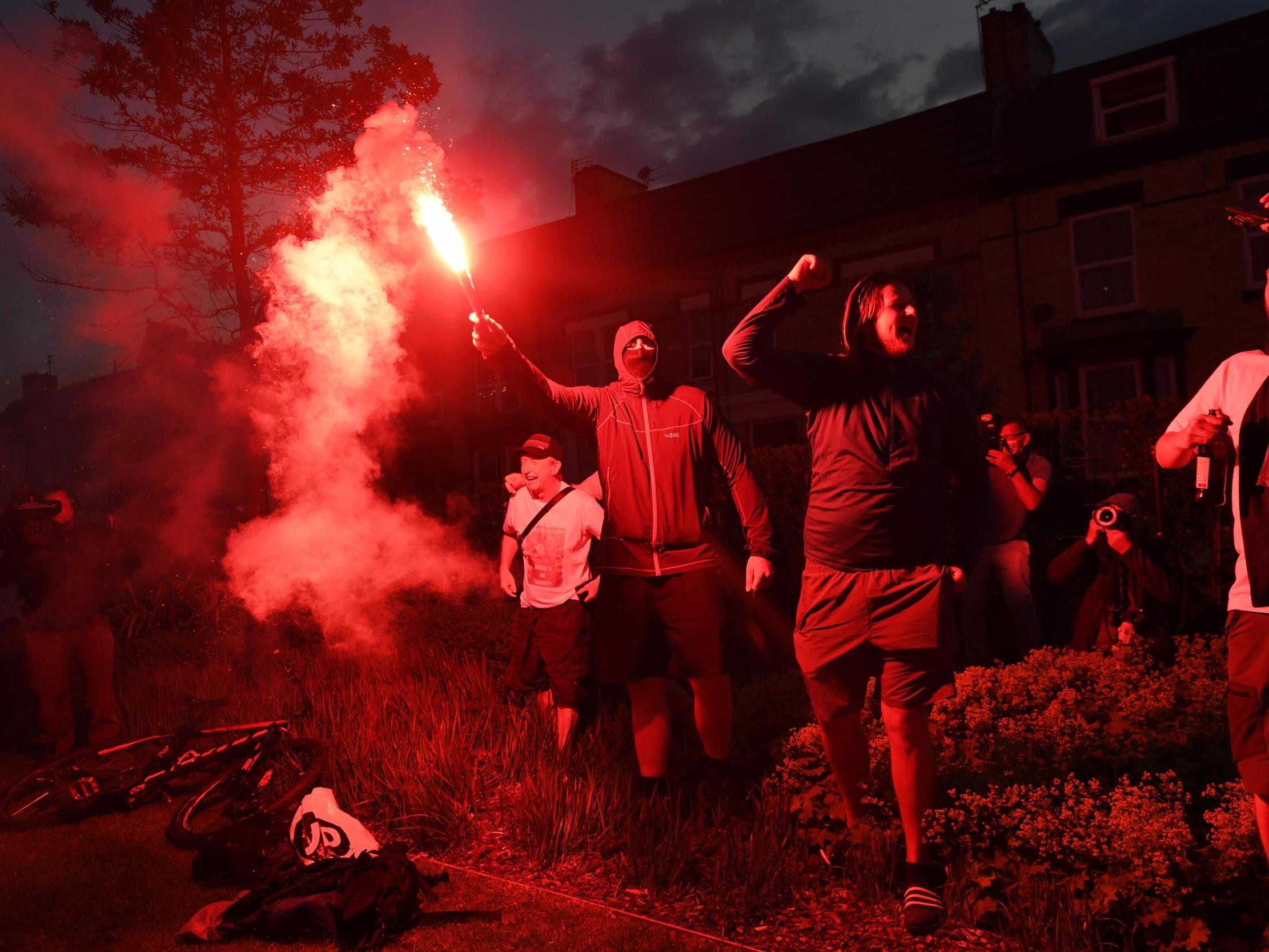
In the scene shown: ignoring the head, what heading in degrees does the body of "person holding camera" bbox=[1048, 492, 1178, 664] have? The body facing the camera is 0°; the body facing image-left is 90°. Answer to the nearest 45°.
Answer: approximately 0°

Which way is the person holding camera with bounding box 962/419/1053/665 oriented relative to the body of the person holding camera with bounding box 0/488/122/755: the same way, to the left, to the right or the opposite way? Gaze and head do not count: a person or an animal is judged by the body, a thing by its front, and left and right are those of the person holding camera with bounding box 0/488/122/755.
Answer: to the right

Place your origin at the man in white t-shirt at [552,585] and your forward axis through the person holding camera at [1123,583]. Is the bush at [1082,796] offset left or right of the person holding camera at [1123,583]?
right

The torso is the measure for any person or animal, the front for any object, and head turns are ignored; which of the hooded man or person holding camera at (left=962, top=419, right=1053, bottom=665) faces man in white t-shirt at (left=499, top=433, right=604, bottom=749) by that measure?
the person holding camera

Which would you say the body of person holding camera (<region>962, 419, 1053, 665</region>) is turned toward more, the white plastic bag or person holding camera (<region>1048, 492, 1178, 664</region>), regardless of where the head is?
the white plastic bag

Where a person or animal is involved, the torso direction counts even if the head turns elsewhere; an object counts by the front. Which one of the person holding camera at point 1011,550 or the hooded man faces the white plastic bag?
the person holding camera

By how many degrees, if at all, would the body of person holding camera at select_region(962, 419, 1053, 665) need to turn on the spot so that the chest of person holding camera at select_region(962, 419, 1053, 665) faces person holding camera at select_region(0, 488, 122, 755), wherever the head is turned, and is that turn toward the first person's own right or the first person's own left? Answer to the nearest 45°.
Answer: approximately 45° to the first person's own right
